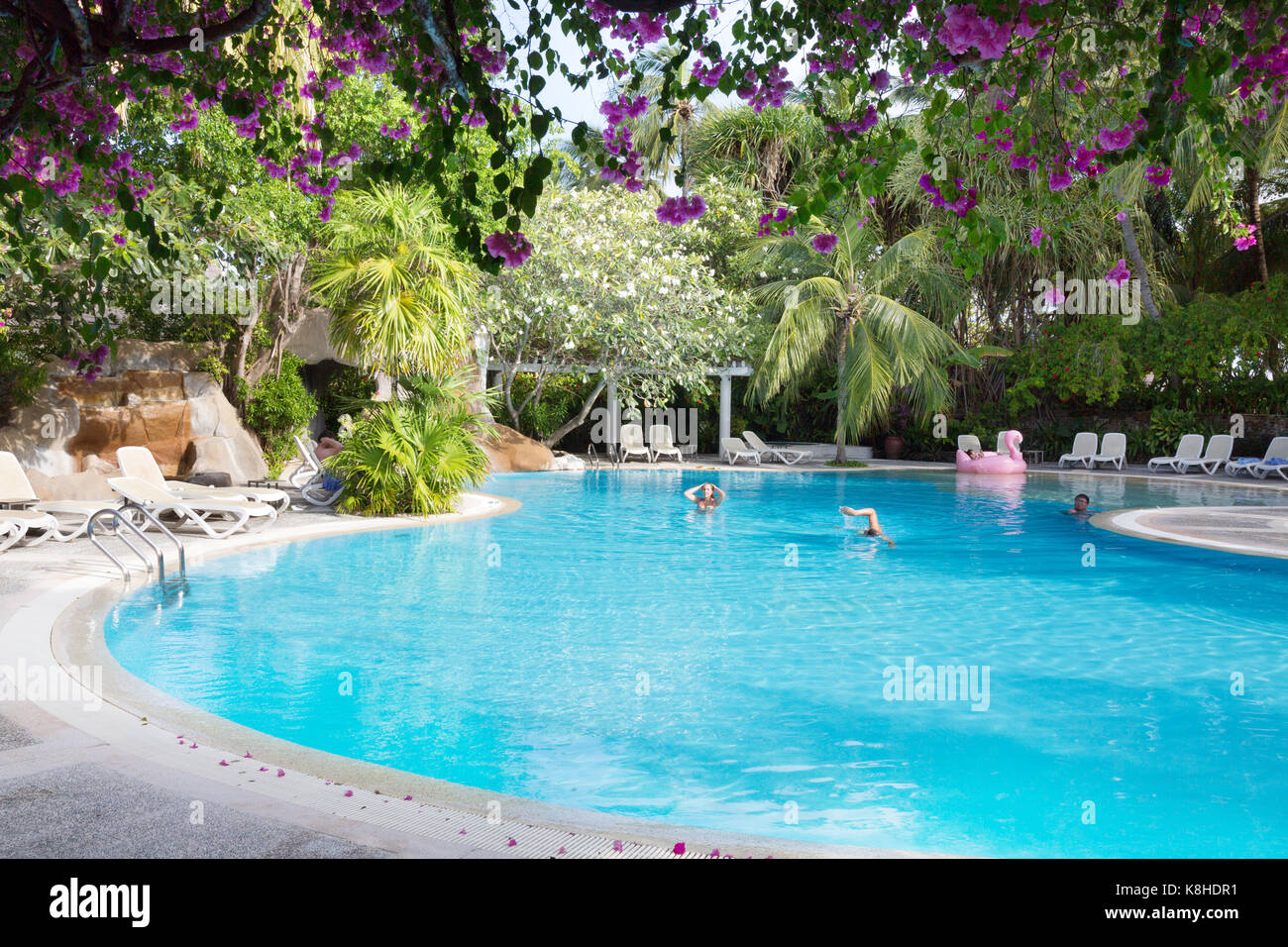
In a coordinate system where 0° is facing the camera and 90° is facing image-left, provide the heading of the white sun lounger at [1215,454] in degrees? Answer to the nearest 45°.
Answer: approximately 45°

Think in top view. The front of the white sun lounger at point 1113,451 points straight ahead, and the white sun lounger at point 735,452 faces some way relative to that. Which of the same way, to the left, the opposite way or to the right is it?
to the left

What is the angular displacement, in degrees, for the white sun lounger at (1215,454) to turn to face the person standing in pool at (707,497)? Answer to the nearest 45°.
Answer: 0° — it already faces them

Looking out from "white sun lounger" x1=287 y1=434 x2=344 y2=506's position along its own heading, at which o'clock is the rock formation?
The rock formation is roughly at 6 o'clock from the white sun lounger.

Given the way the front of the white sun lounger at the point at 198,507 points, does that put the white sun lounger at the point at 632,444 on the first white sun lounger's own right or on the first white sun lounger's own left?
on the first white sun lounger's own left

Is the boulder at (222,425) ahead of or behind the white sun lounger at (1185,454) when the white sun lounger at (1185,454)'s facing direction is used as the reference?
ahead

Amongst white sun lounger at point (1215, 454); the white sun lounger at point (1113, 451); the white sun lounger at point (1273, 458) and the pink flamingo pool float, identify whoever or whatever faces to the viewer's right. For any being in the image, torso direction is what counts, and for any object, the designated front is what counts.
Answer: the pink flamingo pool float

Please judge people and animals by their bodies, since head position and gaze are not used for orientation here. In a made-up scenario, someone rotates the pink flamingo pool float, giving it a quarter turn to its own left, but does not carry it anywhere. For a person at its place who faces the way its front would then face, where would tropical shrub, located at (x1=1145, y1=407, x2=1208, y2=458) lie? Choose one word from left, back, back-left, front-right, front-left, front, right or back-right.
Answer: front-right

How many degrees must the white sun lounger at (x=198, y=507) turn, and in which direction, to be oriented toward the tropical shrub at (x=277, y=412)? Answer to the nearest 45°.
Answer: approximately 135° to its left

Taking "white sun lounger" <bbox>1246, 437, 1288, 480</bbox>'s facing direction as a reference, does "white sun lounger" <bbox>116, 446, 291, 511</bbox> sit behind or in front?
in front

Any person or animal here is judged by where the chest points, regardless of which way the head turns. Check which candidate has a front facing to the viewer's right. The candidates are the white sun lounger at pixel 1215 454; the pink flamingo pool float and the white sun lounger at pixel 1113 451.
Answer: the pink flamingo pool float

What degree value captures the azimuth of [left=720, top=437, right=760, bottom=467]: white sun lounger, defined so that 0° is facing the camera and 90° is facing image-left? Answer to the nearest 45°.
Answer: approximately 315°

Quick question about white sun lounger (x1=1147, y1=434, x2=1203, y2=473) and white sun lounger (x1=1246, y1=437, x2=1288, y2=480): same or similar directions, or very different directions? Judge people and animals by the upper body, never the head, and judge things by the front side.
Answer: same or similar directions
